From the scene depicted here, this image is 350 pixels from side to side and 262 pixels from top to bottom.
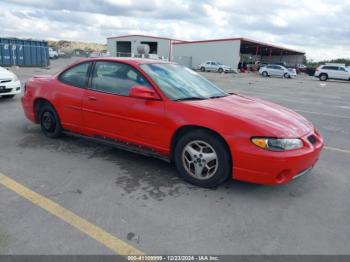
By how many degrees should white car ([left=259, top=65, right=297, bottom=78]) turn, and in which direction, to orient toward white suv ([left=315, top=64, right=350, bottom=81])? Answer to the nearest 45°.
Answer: approximately 45° to its right

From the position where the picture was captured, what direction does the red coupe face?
facing the viewer and to the right of the viewer

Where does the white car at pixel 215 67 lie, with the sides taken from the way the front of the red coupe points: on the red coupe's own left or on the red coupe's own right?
on the red coupe's own left

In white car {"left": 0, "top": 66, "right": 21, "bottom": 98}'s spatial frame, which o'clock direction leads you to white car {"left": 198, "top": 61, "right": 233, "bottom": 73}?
white car {"left": 198, "top": 61, "right": 233, "bottom": 73} is roughly at 9 o'clock from white car {"left": 0, "top": 66, "right": 21, "bottom": 98}.

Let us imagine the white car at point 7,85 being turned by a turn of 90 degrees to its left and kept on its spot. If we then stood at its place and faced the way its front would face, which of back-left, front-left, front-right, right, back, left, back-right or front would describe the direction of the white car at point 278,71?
front

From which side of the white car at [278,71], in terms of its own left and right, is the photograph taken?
right

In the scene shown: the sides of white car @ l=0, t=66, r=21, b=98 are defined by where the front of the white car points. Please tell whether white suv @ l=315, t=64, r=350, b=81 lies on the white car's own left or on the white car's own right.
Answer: on the white car's own left

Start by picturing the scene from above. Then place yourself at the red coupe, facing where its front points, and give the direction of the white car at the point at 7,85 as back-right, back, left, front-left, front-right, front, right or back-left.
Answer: back
